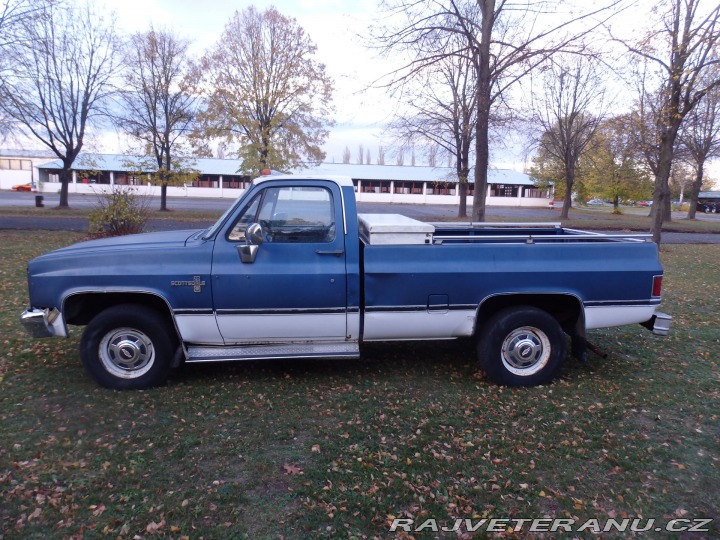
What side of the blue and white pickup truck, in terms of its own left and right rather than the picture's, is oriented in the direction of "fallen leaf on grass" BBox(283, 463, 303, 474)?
left

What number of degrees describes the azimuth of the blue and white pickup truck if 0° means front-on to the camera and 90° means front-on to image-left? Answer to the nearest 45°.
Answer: approximately 90°

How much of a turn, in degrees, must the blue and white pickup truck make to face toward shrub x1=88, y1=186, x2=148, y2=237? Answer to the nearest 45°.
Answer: approximately 45° to its right
